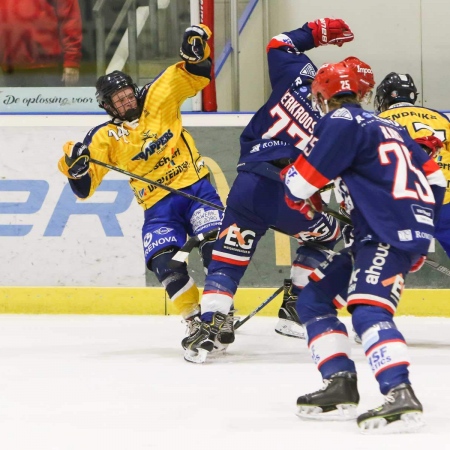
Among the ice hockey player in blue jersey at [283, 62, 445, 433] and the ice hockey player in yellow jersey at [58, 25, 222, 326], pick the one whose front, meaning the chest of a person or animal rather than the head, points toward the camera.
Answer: the ice hockey player in yellow jersey

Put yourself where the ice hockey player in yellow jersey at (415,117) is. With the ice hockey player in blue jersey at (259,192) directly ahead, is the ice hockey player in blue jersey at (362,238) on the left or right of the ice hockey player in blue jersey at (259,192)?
left

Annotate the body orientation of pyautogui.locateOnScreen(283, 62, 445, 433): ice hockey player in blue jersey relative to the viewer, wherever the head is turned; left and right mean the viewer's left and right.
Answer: facing away from the viewer and to the left of the viewer

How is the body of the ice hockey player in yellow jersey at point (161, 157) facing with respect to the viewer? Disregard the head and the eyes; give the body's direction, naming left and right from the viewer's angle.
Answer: facing the viewer

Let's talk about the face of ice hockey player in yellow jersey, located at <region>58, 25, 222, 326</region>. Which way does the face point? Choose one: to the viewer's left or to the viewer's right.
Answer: to the viewer's right

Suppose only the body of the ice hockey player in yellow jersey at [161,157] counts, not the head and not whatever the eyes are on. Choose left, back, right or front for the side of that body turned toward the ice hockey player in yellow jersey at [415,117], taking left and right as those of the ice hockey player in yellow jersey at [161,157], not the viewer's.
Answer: left

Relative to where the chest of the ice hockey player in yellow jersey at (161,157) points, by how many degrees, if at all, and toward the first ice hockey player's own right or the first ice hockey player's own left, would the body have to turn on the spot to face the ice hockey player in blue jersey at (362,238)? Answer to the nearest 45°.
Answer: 0° — they already face them

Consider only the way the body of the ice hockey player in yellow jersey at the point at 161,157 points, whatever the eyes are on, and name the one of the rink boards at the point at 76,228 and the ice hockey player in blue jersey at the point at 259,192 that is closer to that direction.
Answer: the ice hockey player in blue jersey

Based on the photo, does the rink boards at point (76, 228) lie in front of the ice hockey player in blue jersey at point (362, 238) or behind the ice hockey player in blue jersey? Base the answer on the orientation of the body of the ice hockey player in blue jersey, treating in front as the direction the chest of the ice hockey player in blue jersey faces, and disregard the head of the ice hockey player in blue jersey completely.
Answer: in front

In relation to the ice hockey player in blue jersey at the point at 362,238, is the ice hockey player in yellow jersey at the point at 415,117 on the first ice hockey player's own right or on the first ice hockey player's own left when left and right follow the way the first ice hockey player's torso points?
on the first ice hockey player's own right

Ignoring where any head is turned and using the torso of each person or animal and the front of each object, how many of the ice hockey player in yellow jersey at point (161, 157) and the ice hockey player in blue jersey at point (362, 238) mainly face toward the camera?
1

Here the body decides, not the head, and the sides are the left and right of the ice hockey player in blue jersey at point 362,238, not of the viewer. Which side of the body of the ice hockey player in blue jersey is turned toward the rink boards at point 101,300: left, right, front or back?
front

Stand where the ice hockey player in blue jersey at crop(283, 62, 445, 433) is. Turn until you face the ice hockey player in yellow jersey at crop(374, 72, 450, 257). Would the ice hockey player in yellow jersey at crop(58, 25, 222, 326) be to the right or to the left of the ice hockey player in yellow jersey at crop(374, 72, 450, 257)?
left

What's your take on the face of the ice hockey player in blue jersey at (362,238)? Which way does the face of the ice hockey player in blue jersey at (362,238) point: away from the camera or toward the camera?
away from the camera
